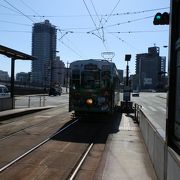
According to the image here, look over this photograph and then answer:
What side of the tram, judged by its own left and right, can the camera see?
front

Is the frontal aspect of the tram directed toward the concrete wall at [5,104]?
no
